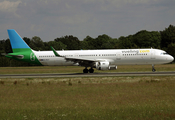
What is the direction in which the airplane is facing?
to the viewer's right
